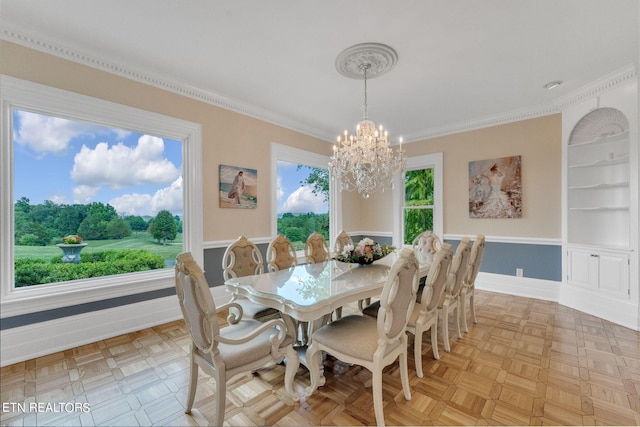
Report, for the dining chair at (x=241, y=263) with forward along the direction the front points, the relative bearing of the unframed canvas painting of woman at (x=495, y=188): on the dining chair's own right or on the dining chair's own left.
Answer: on the dining chair's own left

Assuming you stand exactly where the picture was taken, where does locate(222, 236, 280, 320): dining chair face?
facing the viewer and to the right of the viewer

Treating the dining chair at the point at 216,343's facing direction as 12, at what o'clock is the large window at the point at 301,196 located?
The large window is roughly at 11 o'clock from the dining chair.

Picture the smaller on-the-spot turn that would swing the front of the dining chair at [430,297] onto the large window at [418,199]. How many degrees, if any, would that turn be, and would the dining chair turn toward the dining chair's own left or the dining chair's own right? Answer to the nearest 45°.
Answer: approximately 45° to the dining chair's own right

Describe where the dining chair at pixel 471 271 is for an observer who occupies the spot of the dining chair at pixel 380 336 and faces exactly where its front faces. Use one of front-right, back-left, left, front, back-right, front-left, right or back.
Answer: right

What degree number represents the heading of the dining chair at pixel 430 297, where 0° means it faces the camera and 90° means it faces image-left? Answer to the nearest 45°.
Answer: approximately 135°

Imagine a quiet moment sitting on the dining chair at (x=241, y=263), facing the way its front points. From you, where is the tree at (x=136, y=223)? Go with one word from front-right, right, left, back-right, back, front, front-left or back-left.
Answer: back

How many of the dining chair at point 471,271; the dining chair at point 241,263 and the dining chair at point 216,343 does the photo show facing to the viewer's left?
1

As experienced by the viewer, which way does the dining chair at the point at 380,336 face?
facing away from the viewer and to the left of the viewer

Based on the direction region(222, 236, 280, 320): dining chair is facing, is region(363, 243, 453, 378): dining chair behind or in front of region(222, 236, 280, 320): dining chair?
in front

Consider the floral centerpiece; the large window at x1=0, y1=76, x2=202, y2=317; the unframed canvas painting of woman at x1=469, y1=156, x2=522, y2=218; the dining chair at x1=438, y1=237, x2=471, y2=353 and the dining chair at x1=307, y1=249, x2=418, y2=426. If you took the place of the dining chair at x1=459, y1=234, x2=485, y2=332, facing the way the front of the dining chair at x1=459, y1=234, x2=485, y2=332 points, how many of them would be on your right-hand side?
1

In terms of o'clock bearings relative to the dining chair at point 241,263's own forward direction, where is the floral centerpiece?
The floral centerpiece is roughly at 11 o'clock from the dining chair.

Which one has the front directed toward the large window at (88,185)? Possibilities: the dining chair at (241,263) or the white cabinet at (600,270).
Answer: the white cabinet

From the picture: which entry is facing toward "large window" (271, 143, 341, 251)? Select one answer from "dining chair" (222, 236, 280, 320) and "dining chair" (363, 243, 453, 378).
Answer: "dining chair" (363, 243, 453, 378)

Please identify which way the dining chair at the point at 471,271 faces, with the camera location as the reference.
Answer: facing to the left of the viewer

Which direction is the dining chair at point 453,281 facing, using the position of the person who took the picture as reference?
facing away from the viewer and to the left of the viewer

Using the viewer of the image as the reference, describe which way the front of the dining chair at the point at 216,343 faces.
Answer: facing away from the viewer and to the right of the viewer

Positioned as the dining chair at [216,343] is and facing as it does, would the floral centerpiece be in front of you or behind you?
in front
